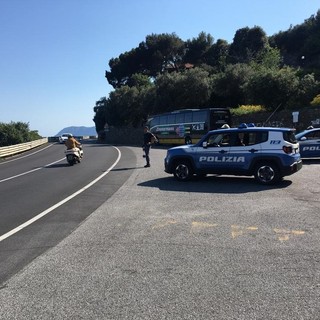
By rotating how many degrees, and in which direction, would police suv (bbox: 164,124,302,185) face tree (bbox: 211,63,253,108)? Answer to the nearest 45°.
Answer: approximately 90° to its right

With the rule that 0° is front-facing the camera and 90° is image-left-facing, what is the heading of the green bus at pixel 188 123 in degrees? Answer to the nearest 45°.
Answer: approximately 135°

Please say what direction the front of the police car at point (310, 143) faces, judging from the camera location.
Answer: facing to the left of the viewer

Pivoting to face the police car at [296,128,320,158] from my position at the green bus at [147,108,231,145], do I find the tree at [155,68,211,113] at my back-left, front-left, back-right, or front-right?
back-left

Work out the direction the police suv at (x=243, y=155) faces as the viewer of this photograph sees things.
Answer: facing to the left of the viewer

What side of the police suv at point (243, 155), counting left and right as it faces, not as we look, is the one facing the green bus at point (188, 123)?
right
